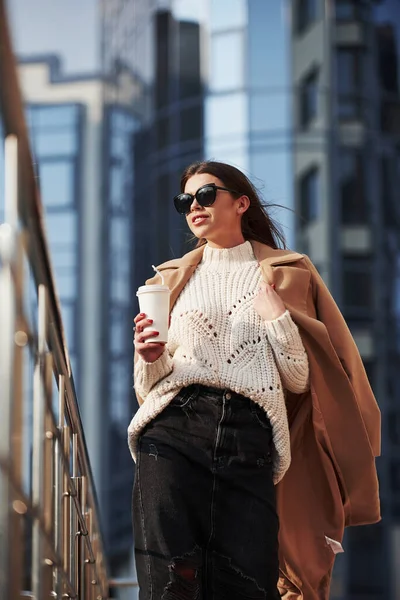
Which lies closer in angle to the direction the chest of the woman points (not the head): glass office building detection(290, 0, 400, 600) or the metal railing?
the metal railing

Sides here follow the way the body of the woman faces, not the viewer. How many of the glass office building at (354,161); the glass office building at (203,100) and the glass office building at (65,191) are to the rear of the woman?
3

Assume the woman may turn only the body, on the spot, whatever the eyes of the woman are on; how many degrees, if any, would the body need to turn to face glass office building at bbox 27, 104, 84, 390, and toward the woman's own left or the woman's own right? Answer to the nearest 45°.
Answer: approximately 180°

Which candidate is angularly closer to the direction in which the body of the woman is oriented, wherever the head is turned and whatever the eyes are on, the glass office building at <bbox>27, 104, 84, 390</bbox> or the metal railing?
the metal railing

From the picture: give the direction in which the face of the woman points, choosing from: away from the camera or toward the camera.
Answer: toward the camera

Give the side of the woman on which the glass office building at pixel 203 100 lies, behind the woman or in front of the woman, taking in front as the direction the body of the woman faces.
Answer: behind

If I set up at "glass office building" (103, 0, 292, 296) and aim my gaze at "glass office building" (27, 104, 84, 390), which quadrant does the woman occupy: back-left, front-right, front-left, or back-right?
back-left

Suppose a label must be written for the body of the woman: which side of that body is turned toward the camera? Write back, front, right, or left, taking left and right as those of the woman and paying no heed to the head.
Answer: front

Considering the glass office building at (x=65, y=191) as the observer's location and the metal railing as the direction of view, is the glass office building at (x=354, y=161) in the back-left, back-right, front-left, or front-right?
front-left

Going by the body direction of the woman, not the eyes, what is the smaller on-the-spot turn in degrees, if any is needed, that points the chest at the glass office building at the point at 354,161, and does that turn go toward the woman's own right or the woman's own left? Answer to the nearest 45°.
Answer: approximately 180°

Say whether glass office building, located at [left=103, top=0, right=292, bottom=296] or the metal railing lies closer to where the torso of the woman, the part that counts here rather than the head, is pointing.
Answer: the metal railing
